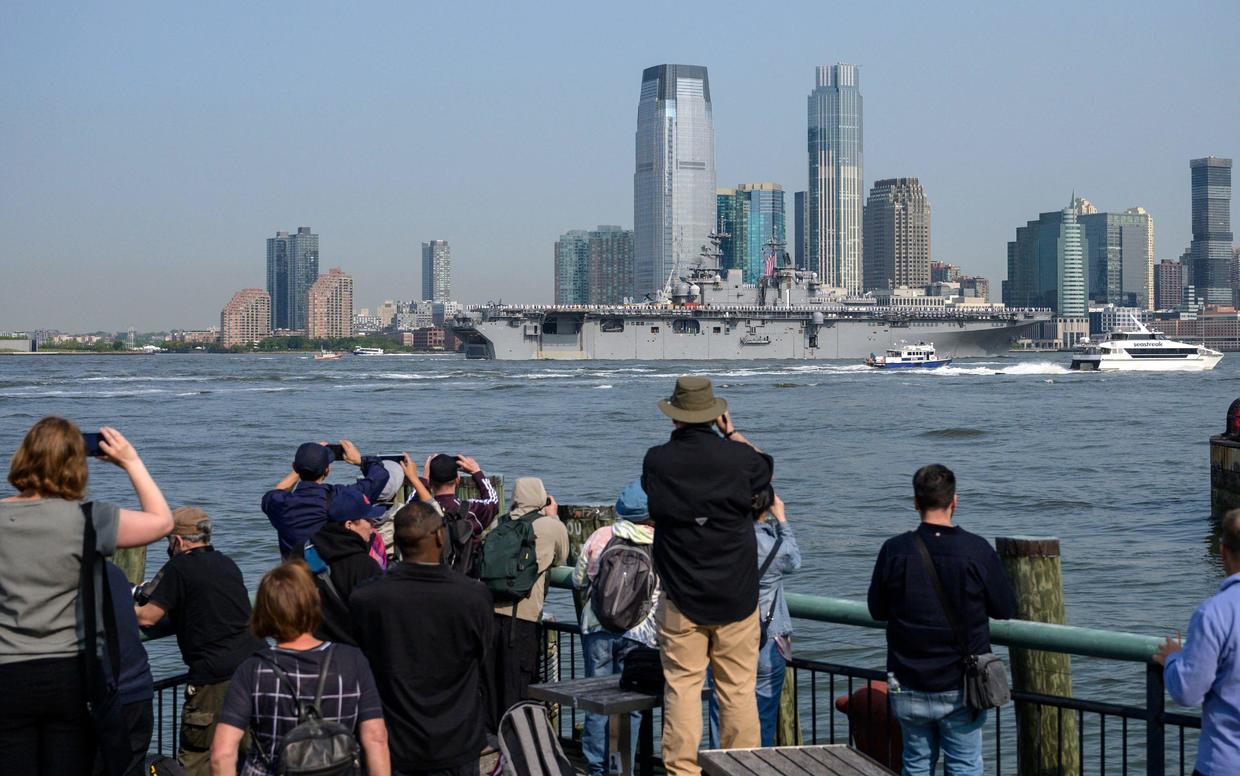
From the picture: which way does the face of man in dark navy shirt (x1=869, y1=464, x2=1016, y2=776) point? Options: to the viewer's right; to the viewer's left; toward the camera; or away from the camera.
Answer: away from the camera

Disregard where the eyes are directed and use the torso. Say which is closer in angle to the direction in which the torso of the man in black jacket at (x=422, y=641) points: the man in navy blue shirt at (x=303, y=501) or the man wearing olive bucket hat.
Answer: the man in navy blue shirt

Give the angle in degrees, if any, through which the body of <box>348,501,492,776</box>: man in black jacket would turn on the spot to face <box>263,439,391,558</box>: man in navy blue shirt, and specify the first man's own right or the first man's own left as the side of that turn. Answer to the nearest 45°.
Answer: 0° — they already face them

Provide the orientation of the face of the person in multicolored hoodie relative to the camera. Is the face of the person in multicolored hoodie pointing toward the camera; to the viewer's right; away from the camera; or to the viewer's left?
away from the camera

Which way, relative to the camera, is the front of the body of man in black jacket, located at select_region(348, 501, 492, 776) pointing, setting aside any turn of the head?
away from the camera

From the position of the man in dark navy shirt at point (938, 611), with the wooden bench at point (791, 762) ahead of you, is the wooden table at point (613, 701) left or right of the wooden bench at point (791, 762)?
right

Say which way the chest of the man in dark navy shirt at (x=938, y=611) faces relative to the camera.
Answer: away from the camera

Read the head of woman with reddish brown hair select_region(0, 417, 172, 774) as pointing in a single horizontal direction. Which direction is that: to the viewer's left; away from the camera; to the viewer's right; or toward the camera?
away from the camera

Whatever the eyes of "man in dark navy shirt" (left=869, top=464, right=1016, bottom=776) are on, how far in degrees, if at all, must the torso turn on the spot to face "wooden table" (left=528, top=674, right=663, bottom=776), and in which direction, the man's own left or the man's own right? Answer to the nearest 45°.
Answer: approximately 90° to the man's own left

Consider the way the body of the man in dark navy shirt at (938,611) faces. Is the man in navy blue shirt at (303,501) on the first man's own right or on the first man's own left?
on the first man's own left

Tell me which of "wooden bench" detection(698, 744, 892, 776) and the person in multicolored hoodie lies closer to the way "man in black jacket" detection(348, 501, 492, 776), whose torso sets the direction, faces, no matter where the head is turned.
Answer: the person in multicolored hoodie

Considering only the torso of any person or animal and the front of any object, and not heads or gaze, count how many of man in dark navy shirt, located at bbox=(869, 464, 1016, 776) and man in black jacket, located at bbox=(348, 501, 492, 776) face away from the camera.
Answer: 2

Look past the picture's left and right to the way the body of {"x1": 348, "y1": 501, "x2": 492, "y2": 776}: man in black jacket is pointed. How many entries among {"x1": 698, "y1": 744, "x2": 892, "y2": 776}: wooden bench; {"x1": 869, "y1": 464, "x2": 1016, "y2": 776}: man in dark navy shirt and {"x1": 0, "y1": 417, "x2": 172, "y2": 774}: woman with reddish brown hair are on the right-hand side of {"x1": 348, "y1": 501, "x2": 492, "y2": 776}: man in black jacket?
2

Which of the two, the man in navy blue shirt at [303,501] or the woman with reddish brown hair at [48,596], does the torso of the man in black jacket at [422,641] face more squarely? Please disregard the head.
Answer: the man in navy blue shirt
